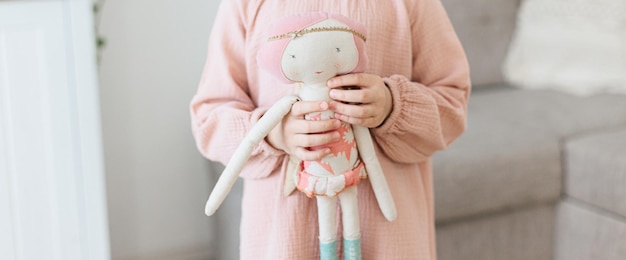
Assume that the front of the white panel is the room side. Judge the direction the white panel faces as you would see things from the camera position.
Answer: facing the viewer

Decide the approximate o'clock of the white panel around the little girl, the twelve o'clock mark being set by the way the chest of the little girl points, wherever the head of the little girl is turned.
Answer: The white panel is roughly at 4 o'clock from the little girl.

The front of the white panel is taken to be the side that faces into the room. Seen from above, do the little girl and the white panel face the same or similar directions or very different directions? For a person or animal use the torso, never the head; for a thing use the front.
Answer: same or similar directions

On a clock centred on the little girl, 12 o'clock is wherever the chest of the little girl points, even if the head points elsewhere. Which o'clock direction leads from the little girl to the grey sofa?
The grey sofa is roughly at 7 o'clock from the little girl.
